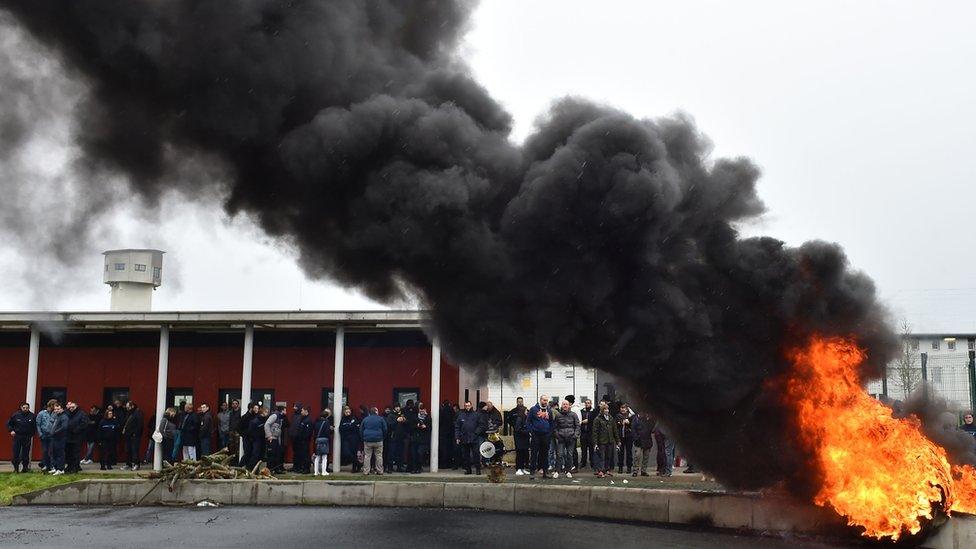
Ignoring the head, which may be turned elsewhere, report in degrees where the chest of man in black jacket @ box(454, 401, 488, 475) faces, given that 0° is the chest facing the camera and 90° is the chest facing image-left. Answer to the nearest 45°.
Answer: approximately 0°

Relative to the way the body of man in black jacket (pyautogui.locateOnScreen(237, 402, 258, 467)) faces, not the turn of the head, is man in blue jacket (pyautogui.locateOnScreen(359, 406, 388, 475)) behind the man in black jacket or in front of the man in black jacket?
in front

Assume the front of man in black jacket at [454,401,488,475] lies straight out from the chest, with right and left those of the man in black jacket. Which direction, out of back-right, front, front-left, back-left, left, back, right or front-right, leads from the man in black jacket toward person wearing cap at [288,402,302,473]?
right

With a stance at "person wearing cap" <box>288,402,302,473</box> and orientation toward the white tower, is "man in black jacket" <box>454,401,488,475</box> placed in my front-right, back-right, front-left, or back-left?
back-right

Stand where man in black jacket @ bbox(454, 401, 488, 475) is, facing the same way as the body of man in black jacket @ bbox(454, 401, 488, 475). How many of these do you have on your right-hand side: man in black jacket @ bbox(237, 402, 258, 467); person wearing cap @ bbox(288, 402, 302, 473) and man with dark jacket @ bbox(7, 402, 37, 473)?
3

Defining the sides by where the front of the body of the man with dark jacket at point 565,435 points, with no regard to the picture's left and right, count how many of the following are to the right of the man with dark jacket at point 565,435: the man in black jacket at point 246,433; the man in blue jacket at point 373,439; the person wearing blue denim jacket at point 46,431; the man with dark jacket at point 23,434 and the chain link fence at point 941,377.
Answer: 4

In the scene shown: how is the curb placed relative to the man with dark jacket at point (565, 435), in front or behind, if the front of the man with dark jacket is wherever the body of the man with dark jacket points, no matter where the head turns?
in front
